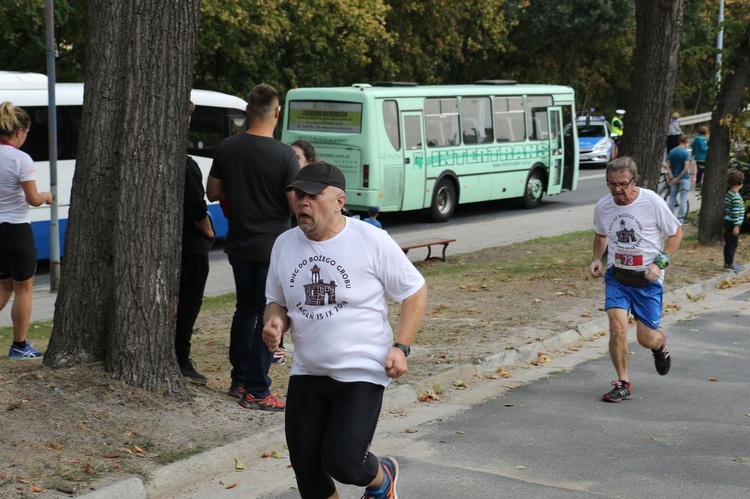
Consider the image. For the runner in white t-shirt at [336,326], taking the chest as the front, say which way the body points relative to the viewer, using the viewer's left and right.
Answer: facing the viewer and to the left of the viewer

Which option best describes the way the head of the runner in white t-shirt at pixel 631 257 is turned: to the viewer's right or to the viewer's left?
to the viewer's left

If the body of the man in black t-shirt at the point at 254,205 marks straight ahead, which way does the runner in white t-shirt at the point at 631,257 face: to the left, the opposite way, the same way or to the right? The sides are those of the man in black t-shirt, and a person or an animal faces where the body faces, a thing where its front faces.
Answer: the opposite way

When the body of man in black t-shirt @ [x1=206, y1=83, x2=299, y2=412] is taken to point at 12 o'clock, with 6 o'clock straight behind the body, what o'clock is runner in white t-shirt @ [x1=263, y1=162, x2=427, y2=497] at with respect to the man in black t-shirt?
The runner in white t-shirt is roughly at 4 o'clock from the man in black t-shirt.

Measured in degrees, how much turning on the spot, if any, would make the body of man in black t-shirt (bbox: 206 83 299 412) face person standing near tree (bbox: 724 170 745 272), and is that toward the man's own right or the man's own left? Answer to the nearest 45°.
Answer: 0° — they already face them

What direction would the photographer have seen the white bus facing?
facing away from the viewer and to the right of the viewer

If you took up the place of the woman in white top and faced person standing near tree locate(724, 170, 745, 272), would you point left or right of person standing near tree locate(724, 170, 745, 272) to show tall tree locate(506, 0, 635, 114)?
left

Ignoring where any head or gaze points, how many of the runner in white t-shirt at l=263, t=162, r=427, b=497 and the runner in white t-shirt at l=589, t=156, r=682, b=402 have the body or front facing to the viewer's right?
0
